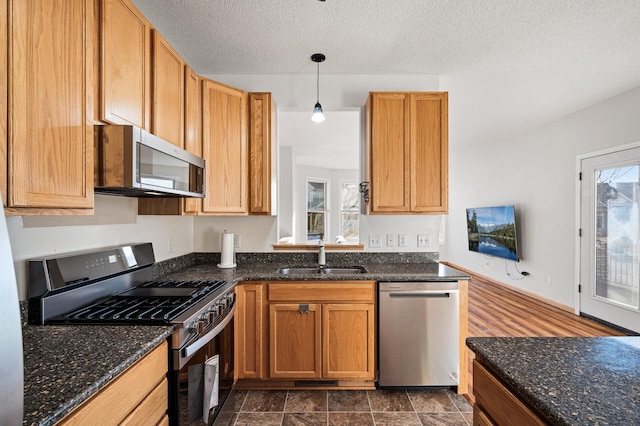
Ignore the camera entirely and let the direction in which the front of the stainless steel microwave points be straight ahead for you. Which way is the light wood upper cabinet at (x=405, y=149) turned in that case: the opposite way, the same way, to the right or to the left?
to the right

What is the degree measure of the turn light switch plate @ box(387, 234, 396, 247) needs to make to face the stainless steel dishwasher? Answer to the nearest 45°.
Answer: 0° — it already faces it

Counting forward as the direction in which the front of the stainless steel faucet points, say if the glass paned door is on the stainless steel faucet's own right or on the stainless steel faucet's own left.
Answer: on the stainless steel faucet's own left

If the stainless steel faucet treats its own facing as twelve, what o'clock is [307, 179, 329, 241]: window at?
The window is roughly at 6 o'clock from the stainless steel faucet.

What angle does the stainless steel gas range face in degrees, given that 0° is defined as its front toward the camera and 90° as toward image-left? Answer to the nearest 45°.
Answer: approximately 315°

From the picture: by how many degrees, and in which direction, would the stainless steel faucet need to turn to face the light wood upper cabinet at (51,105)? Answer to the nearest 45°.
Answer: approximately 45° to its right

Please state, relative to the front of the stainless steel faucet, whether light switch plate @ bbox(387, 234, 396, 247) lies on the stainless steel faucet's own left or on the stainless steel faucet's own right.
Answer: on the stainless steel faucet's own left

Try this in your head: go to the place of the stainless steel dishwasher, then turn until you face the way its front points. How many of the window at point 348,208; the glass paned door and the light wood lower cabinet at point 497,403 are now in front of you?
1

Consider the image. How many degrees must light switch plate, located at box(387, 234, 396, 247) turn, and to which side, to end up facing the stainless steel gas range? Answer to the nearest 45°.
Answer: approximately 45° to its right

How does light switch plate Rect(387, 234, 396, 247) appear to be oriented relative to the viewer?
toward the camera

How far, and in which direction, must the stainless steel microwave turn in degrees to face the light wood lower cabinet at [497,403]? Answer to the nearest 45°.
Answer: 0° — it already faces it

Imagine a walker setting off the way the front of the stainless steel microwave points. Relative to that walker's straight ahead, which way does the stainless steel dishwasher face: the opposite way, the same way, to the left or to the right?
to the right

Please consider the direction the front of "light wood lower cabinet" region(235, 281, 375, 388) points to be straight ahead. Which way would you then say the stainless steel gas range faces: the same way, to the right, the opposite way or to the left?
to the left

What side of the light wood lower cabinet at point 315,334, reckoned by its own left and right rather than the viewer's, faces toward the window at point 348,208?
back
